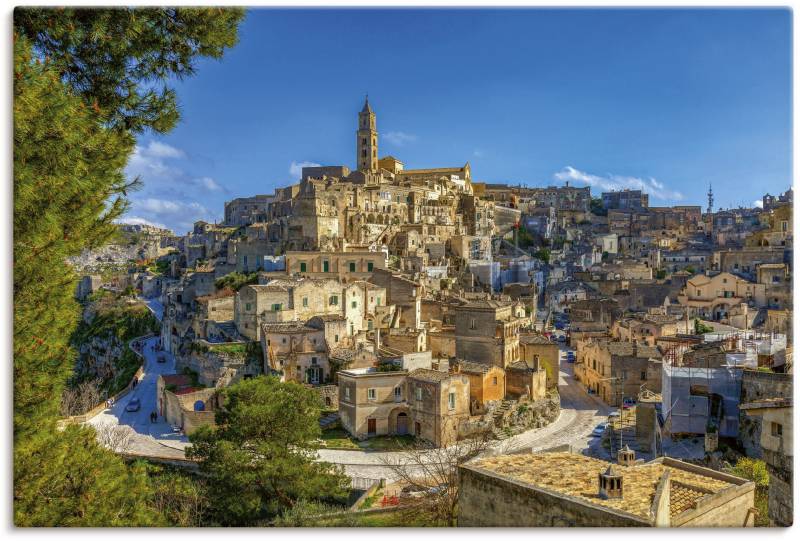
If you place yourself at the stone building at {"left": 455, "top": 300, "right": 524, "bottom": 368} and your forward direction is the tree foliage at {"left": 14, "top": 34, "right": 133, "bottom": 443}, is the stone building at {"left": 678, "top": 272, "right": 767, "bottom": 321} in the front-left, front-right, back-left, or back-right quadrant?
back-left

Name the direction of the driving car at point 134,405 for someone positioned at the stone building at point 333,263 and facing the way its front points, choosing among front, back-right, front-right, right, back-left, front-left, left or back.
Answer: front-right

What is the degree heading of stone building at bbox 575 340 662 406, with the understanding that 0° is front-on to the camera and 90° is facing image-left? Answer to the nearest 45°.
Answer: approximately 45°

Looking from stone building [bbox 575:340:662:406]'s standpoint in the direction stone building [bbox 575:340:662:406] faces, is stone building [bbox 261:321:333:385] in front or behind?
in front

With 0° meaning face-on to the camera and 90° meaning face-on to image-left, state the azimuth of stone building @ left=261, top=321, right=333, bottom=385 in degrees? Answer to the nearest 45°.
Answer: approximately 0°

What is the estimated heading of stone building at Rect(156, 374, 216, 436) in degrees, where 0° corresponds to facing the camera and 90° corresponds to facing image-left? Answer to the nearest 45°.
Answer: approximately 315°

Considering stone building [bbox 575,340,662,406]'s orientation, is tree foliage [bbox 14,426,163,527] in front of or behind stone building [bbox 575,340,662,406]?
in front

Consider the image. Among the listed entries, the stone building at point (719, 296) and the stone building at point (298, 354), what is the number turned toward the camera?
2
